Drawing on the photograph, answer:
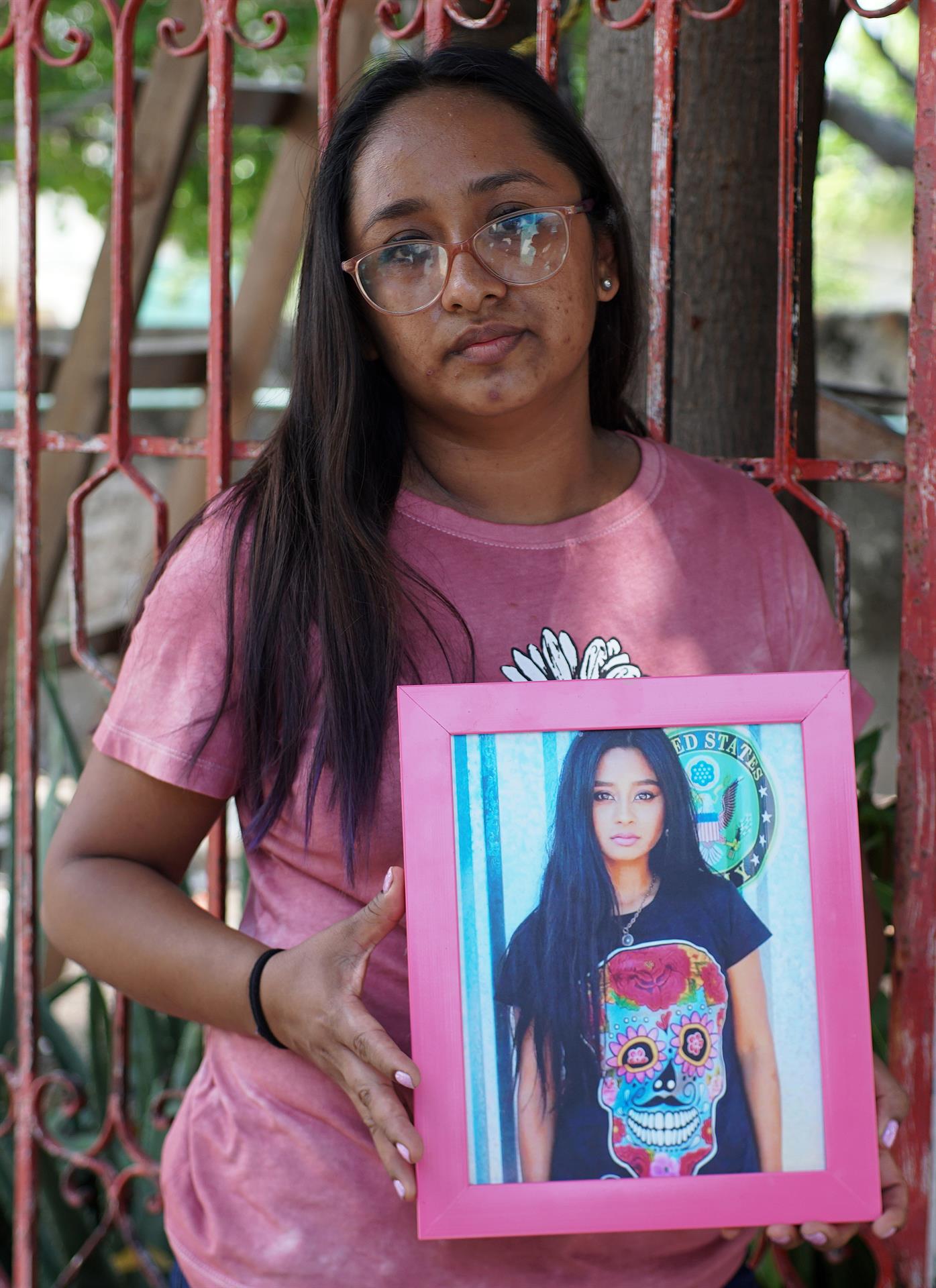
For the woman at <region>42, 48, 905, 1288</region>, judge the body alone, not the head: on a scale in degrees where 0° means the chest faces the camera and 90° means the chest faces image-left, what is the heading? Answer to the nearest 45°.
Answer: approximately 0°

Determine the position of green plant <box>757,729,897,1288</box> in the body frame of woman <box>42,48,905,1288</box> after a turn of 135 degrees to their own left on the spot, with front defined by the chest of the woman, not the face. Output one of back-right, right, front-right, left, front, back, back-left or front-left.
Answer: front

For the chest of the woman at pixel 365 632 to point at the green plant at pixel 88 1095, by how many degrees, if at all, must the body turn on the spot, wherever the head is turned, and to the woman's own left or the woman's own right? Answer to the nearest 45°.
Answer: approximately 135° to the woman's own right
